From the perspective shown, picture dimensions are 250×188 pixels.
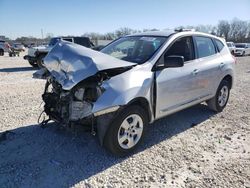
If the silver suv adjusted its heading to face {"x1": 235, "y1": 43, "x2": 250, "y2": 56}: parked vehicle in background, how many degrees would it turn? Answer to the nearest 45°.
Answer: approximately 180°

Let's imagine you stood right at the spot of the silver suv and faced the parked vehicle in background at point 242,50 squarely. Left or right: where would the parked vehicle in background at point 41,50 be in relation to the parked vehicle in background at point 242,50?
left

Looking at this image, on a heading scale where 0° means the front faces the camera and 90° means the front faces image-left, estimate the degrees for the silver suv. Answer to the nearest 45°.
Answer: approximately 45°

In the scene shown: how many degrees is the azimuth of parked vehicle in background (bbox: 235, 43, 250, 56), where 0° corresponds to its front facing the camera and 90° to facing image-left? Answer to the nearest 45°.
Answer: approximately 45°

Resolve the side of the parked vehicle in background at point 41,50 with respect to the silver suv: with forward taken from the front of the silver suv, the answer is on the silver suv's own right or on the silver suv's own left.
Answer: on the silver suv's own right

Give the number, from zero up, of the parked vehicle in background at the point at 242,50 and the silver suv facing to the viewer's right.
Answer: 0
